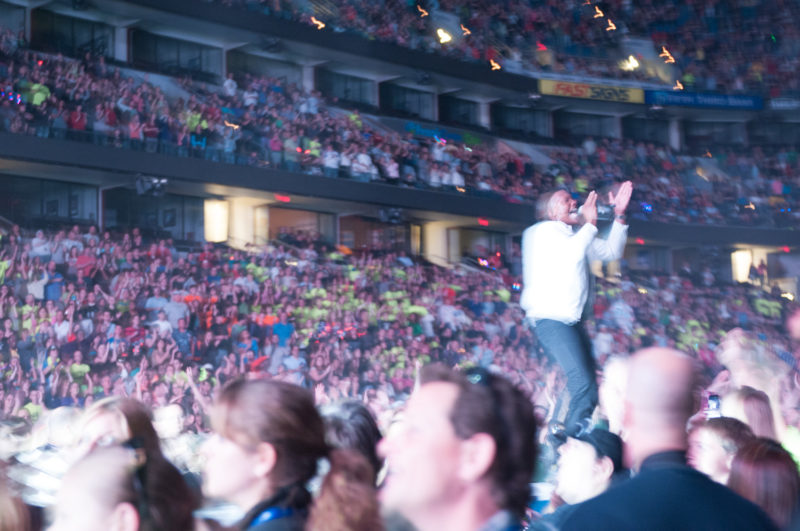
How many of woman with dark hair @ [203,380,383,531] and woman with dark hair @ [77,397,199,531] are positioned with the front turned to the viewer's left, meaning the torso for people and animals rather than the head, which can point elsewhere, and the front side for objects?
2

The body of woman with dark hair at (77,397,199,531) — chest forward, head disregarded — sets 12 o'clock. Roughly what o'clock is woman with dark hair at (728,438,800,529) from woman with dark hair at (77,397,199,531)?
woman with dark hair at (728,438,800,529) is roughly at 6 o'clock from woman with dark hair at (77,397,199,531).

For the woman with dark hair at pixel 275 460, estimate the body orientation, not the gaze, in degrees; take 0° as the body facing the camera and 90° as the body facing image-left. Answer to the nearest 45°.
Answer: approximately 90°

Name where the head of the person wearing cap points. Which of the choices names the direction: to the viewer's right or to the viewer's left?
to the viewer's left

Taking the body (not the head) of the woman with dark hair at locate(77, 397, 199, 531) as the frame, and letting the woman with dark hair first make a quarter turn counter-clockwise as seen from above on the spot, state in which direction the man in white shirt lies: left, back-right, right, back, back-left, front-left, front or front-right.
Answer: back-left

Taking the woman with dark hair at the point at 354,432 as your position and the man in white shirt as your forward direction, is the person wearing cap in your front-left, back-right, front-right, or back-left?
front-right

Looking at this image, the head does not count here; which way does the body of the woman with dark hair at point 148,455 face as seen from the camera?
to the viewer's left

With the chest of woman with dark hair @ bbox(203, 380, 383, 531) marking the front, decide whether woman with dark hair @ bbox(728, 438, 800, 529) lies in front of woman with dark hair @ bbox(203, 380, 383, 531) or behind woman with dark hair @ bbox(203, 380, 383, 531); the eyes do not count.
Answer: behind

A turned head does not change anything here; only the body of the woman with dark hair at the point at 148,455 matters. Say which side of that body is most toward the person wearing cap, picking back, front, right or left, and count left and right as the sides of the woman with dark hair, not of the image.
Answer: back

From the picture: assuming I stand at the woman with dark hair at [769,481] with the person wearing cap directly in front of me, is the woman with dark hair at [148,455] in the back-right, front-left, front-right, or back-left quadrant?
front-left

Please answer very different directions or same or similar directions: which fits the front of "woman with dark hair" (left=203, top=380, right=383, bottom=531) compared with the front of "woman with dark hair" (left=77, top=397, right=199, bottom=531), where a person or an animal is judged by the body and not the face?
same or similar directions

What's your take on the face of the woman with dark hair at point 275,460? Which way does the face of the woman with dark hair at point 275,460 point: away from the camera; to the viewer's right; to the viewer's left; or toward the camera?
to the viewer's left
